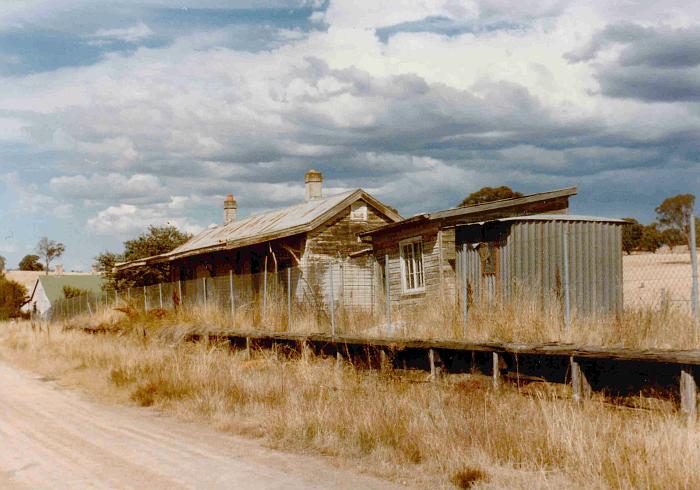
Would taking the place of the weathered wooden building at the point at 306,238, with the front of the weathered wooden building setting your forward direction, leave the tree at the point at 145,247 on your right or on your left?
on your right

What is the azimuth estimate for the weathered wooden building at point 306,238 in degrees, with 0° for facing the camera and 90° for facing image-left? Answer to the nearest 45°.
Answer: approximately 45°
